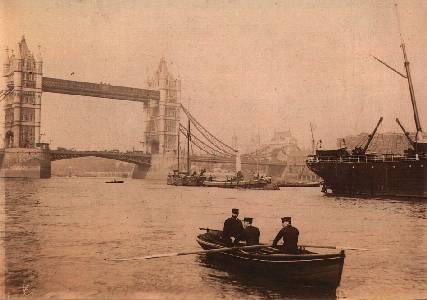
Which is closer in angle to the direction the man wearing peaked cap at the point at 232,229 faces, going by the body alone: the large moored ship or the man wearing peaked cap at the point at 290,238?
the man wearing peaked cap

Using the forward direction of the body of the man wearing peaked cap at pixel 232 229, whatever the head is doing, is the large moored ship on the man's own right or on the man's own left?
on the man's own left

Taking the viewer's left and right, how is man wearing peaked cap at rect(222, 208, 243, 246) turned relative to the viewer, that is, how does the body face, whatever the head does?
facing the viewer and to the right of the viewer
